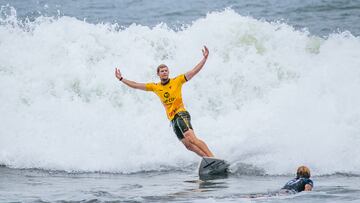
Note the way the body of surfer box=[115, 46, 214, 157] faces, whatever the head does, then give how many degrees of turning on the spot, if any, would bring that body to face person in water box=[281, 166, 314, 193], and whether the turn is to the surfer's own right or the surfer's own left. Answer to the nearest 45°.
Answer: approximately 45° to the surfer's own left

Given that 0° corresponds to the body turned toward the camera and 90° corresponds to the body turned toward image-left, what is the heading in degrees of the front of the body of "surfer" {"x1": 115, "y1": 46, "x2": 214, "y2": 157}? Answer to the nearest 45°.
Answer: approximately 0°
